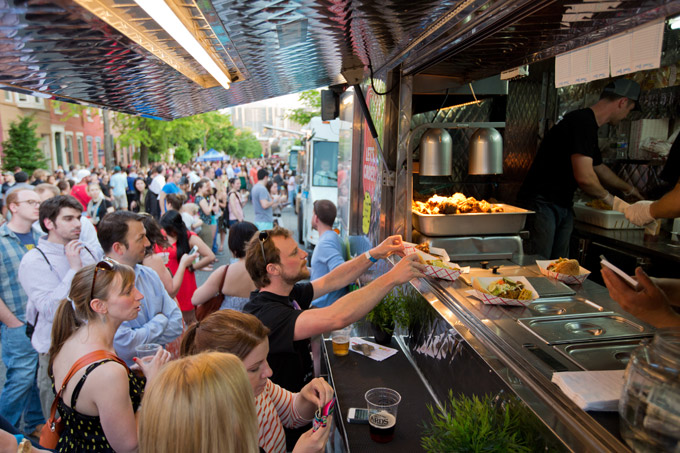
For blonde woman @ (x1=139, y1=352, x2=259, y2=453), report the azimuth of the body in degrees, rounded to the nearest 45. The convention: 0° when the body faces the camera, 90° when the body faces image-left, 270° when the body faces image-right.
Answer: approximately 180°

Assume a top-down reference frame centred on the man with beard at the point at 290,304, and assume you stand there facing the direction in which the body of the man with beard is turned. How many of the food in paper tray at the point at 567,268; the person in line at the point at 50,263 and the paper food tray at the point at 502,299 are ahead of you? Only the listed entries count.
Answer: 2

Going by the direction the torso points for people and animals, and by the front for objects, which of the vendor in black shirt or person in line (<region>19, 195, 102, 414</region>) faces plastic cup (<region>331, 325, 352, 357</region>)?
the person in line

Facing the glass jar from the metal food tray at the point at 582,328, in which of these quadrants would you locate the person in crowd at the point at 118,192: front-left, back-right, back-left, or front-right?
back-right

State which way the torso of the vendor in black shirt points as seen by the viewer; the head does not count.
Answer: to the viewer's right

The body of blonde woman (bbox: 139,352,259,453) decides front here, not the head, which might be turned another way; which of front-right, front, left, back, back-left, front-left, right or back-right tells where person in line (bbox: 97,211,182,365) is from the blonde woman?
front

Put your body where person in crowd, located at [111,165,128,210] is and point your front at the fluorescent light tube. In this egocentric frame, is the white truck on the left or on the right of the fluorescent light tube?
left

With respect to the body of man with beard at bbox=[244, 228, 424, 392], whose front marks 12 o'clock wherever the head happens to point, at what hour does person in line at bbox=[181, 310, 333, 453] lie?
The person in line is roughly at 3 o'clock from the man with beard.

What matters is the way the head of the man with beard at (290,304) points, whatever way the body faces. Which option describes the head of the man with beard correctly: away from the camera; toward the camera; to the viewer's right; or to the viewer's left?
to the viewer's right

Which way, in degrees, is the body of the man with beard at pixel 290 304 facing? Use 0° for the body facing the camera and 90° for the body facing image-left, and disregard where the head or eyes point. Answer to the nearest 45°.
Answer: approximately 270°

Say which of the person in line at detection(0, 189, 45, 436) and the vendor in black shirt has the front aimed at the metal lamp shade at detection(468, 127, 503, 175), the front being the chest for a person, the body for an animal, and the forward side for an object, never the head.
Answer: the person in line

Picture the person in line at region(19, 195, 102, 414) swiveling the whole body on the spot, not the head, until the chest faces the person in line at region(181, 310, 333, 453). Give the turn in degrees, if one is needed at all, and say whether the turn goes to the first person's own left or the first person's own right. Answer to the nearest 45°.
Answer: approximately 45° to the first person's own right

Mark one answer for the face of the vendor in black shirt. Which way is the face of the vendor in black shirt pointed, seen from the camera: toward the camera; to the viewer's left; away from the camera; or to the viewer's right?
to the viewer's right

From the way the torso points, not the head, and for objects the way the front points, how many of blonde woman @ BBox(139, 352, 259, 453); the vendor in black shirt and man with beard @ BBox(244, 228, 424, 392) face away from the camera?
1

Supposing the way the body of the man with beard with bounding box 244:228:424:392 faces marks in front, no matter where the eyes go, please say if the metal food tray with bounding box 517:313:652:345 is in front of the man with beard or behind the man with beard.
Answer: in front

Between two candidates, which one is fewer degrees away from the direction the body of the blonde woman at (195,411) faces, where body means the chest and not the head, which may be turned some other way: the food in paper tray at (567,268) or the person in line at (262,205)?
the person in line

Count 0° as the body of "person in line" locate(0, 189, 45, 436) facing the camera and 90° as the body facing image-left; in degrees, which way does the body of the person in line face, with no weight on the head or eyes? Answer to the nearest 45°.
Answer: approximately 315°
